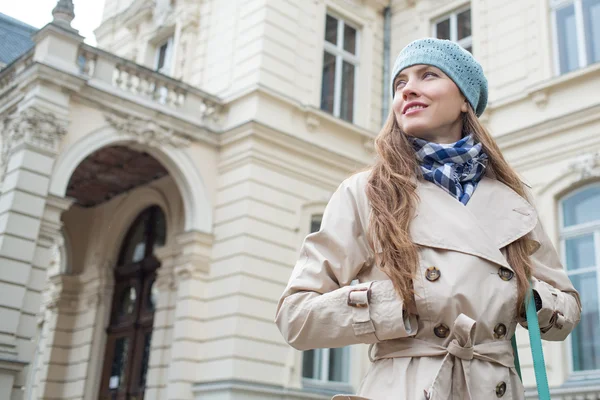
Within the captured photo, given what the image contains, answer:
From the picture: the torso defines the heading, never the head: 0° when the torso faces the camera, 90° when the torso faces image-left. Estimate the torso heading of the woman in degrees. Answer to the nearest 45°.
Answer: approximately 0°

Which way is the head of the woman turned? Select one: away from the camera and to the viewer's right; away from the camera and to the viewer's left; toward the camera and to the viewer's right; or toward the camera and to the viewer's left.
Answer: toward the camera and to the viewer's left
